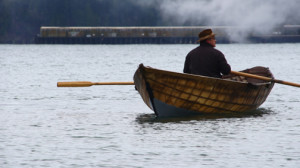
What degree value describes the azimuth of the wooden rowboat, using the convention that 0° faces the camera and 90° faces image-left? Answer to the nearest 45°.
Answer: approximately 45°

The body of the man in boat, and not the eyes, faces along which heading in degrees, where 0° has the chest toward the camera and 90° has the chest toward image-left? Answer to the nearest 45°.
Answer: approximately 225°
